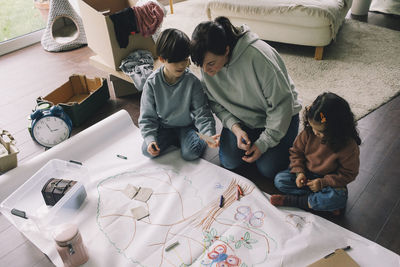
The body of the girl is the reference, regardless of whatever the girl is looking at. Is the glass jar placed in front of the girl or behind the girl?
in front

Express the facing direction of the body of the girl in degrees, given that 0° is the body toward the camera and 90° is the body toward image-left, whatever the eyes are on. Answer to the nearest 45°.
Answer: approximately 45°

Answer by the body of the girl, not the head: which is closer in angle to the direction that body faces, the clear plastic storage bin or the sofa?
the clear plastic storage bin

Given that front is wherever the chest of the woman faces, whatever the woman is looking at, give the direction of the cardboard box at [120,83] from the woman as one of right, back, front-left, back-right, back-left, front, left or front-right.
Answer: right

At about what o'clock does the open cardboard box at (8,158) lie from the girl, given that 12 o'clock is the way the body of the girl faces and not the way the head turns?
The open cardboard box is roughly at 1 o'clock from the girl.

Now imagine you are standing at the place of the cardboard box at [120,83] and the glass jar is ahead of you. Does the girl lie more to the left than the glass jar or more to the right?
left

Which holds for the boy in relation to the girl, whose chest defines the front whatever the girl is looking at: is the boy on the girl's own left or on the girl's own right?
on the girl's own right

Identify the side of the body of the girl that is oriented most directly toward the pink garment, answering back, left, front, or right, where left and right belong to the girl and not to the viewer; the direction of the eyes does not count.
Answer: right

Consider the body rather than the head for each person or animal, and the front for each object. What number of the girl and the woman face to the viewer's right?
0

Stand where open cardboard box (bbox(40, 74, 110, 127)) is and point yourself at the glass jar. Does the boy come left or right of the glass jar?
left

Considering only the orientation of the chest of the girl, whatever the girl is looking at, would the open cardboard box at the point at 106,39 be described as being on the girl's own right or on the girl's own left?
on the girl's own right
